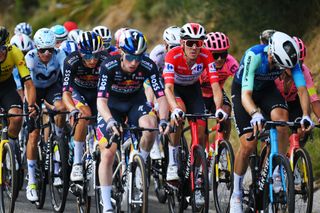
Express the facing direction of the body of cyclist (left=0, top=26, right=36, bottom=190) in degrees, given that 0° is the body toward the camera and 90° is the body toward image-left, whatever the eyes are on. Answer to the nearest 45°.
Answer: approximately 0°

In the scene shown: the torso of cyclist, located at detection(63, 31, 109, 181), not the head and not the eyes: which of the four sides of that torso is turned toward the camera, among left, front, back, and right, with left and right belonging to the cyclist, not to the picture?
front

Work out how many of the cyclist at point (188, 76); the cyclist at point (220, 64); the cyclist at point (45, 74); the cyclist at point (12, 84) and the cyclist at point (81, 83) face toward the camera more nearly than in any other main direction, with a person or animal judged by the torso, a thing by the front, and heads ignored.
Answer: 5

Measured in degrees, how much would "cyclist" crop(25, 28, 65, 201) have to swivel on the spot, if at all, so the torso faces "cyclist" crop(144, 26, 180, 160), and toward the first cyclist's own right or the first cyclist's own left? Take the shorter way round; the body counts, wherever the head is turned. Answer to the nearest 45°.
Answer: approximately 90° to the first cyclist's own left

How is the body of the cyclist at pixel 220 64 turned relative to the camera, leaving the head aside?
toward the camera

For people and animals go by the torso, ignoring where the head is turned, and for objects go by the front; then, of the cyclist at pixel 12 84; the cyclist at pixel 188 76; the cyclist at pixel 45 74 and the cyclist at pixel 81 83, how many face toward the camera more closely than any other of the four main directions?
4

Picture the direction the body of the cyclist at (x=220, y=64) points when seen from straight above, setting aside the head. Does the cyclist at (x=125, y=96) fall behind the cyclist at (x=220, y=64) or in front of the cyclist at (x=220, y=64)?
in front

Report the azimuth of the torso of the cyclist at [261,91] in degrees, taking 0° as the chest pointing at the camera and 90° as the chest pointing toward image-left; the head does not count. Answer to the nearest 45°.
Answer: approximately 315°

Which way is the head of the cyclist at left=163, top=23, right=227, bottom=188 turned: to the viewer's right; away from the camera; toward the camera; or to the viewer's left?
toward the camera
